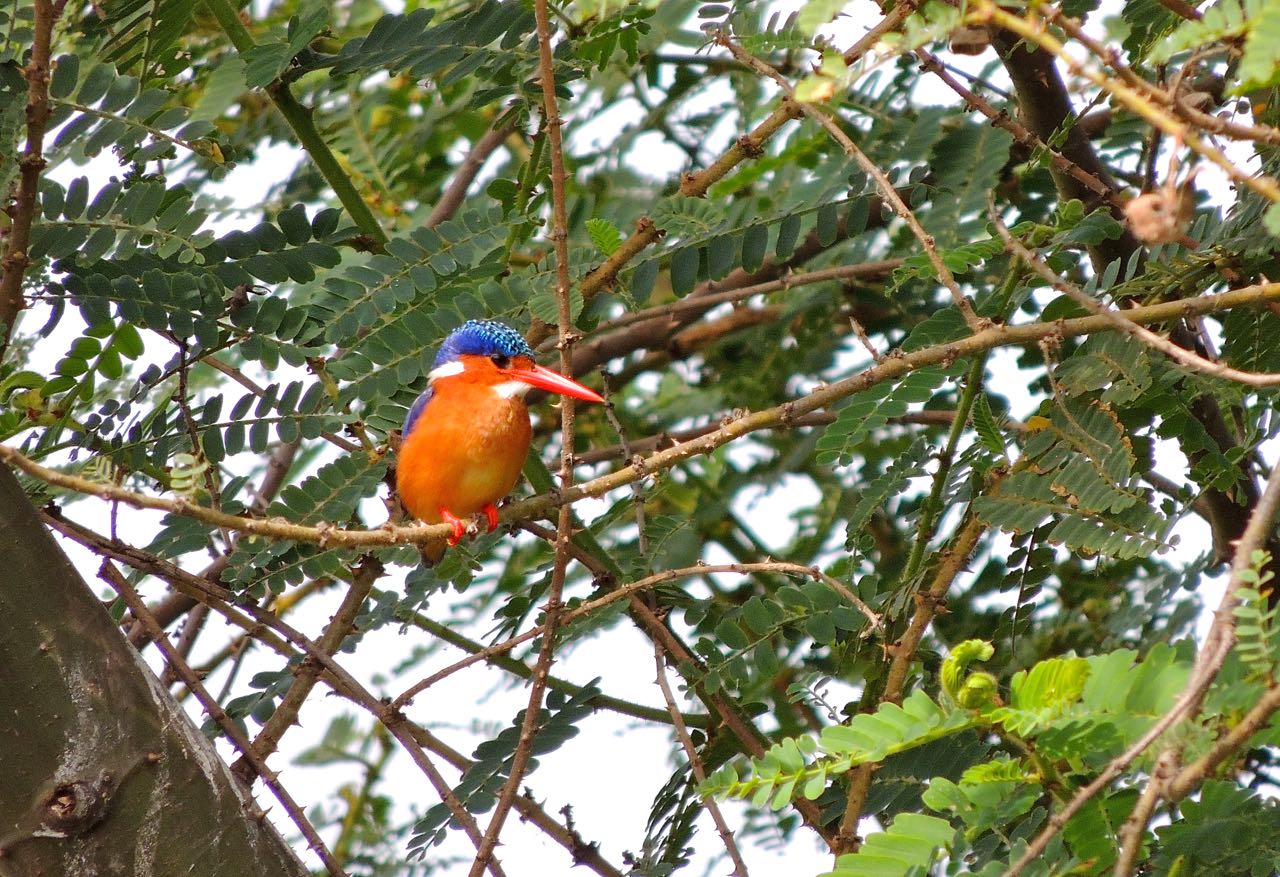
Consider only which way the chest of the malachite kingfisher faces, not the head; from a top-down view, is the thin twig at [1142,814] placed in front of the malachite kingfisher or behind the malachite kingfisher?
in front

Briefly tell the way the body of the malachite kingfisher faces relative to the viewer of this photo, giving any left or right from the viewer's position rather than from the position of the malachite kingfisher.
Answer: facing the viewer and to the right of the viewer

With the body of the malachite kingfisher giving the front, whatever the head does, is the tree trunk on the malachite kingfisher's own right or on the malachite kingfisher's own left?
on the malachite kingfisher's own right
